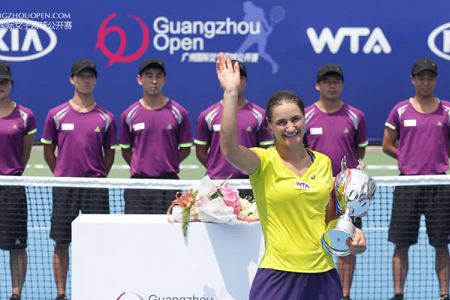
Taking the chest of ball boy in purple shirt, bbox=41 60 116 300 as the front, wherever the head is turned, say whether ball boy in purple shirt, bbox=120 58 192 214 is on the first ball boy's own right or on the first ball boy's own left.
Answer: on the first ball boy's own left

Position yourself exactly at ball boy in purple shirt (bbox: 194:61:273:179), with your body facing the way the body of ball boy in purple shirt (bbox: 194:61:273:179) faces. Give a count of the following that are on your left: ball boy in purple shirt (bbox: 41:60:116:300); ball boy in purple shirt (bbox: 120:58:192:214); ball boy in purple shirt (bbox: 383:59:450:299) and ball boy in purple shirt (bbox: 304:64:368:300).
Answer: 2

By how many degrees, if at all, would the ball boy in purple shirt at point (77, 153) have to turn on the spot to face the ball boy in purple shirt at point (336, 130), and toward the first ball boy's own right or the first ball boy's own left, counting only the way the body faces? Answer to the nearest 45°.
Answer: approximately 90° to the first ball boy's own left

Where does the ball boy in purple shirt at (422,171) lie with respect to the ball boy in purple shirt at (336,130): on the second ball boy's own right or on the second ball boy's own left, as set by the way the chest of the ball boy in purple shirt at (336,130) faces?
on the second ball boy's own left

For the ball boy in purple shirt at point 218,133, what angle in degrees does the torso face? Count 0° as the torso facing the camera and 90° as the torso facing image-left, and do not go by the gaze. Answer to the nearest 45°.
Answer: approximately 0°

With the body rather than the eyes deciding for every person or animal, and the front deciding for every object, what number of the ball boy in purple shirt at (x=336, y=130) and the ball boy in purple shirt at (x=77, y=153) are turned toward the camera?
2

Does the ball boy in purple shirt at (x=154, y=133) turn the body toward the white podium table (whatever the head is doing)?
yes
